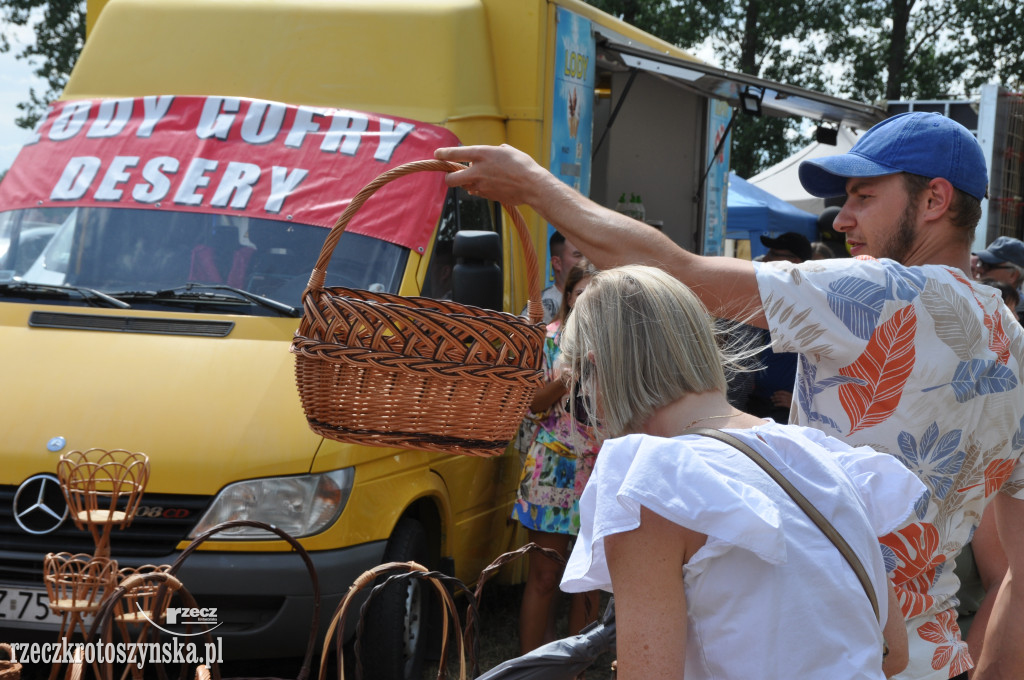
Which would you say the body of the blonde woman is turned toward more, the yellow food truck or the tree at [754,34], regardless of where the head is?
the yellow food truck

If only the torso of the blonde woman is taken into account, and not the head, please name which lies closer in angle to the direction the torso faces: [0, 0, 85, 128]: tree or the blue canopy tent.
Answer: the tree

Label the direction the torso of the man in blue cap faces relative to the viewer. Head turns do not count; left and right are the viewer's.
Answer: facing away from the viewer and to the left of the viewer

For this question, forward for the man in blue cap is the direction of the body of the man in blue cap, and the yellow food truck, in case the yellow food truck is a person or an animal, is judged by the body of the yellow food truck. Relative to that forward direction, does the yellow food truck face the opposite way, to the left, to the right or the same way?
to the left

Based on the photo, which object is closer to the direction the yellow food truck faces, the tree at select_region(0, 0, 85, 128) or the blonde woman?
the blonde woman

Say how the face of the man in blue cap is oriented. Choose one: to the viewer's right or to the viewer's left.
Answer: to the viewer's left

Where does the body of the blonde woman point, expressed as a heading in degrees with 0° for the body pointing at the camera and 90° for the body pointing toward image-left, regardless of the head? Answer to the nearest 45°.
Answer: approximately 135°

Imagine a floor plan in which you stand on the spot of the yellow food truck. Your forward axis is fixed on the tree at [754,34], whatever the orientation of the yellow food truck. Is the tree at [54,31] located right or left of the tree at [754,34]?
left

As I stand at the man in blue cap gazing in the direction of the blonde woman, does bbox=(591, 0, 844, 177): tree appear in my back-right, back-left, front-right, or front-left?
back-right

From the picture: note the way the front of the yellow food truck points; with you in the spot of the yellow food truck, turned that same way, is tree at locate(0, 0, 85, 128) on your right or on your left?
on your right

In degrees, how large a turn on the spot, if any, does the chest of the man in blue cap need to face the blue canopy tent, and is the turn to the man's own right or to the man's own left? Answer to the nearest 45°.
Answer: approximately 45° to the man's own right

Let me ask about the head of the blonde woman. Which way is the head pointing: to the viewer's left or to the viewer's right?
to the viewer's left

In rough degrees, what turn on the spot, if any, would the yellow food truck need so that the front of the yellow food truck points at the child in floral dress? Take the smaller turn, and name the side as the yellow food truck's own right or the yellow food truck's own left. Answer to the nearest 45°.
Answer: approximately 45° to the yellow food truck's own left
